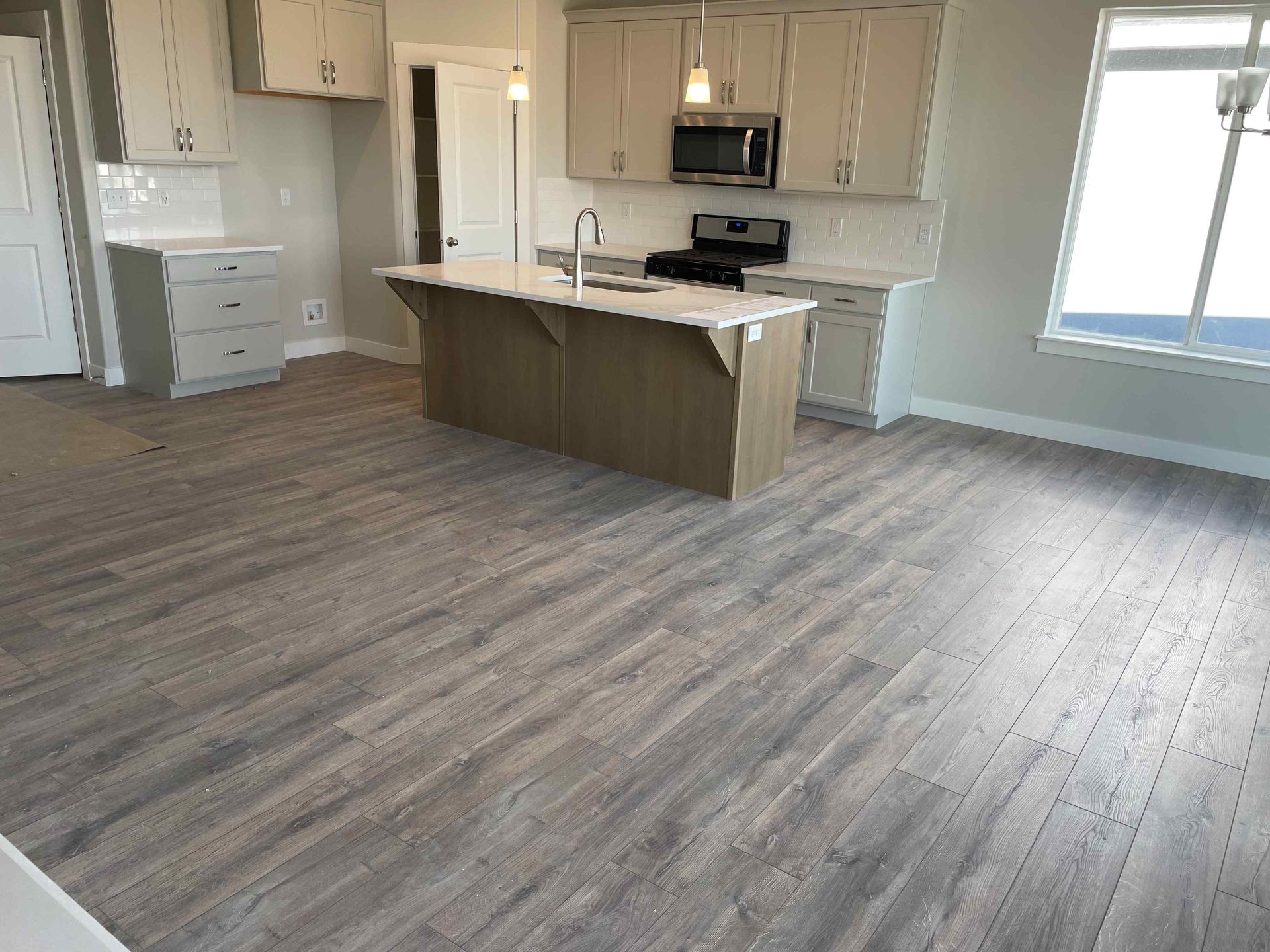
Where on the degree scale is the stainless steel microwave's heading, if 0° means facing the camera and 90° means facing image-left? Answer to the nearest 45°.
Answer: approximately 45°

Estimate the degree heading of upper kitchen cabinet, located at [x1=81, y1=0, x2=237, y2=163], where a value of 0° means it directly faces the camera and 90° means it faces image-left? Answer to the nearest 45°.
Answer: approximately 315°

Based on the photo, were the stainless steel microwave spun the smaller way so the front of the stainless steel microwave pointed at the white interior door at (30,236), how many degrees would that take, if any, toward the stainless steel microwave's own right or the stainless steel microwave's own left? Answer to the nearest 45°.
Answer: approximately 45° to the stainless steel microwave's own right

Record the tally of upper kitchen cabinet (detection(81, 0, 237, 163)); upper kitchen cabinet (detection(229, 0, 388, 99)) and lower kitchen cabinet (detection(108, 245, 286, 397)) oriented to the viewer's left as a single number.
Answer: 0

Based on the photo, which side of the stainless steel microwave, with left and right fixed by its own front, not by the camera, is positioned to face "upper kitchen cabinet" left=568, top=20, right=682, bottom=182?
right

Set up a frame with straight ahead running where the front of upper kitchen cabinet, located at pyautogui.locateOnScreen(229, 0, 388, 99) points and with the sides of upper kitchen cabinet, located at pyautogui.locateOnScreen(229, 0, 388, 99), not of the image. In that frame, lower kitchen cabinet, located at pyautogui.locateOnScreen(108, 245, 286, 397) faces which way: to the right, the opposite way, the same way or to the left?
the same way

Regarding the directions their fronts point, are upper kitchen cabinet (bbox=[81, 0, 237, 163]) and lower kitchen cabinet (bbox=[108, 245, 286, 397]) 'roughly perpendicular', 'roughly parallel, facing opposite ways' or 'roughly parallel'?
roughly parallel

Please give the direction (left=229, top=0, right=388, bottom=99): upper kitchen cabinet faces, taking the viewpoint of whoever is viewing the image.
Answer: facing the viewer and to the right of the viewer

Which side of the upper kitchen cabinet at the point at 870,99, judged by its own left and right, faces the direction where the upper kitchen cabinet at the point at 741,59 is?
right

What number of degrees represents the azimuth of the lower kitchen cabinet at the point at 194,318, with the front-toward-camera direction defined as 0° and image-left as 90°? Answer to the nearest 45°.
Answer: approximately 315°

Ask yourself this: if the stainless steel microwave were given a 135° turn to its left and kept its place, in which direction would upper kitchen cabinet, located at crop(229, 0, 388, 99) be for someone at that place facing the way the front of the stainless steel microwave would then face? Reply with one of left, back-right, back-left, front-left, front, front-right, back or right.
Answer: back

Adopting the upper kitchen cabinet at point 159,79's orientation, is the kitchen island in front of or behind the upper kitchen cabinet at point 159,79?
in front
